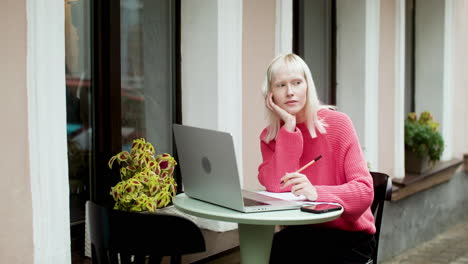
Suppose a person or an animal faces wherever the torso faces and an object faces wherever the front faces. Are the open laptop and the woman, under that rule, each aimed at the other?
yes

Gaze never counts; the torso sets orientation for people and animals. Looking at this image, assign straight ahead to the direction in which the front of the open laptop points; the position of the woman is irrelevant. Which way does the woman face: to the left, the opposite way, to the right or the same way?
the opposite way

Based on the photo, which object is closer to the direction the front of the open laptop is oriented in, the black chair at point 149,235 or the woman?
the woman

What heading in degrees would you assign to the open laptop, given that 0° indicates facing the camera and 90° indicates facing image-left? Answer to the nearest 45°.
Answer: approximately 225°

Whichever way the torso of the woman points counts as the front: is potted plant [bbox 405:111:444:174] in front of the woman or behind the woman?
behind

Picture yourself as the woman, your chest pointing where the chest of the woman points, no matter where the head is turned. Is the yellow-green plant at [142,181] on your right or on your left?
on your right

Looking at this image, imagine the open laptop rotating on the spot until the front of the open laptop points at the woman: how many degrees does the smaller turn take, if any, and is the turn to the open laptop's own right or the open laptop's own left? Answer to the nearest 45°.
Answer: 0° — it already faces them

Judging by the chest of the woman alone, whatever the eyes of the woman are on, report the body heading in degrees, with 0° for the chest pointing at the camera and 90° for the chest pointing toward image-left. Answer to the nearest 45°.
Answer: approximately 45°

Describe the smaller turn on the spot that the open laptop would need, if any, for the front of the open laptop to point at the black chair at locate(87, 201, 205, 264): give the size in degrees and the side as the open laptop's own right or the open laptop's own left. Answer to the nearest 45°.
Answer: approximately 135° to the open laptop's own right

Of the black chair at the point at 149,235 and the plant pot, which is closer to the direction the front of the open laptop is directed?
the plant pot
